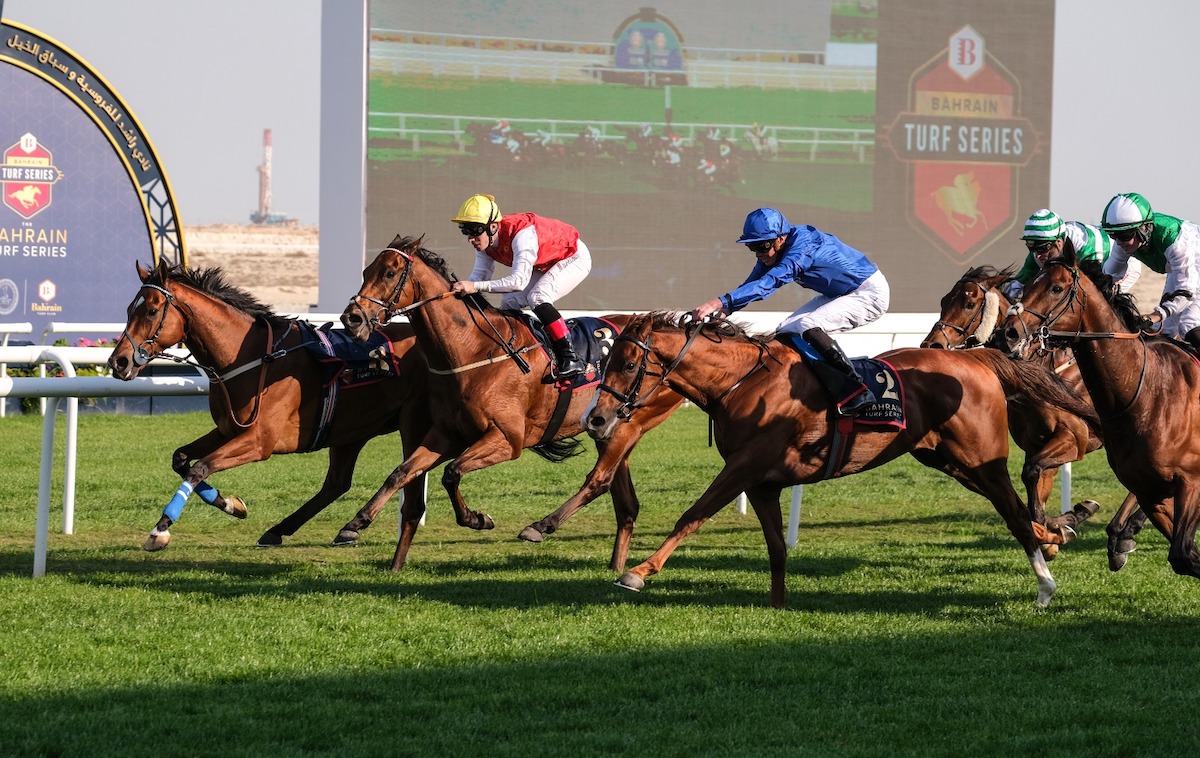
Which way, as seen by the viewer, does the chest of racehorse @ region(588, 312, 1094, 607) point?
to the viewer's left

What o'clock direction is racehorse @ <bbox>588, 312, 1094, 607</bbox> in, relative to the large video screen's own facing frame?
The racehorse is roughly at 12 o'clock from the large video screen.

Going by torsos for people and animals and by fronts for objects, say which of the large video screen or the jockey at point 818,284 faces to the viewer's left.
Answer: the jockey

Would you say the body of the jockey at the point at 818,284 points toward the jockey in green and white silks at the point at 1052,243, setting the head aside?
no

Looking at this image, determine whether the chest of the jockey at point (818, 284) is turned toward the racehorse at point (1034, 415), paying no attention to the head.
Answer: no

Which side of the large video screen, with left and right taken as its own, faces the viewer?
front

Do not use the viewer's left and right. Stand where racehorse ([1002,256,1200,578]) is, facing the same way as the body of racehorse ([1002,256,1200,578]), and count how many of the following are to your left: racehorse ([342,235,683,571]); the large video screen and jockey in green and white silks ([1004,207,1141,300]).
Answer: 0

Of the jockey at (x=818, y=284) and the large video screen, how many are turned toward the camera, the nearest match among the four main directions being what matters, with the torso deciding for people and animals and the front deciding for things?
1

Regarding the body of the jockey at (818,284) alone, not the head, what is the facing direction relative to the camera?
to the viewer's left

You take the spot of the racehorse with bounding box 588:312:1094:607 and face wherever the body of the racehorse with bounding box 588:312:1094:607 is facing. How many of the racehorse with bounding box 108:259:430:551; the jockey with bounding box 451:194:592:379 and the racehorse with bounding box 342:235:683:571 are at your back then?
0

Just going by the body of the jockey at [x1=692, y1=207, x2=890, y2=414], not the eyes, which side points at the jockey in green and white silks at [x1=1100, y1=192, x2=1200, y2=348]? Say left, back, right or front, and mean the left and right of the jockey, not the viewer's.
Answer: back

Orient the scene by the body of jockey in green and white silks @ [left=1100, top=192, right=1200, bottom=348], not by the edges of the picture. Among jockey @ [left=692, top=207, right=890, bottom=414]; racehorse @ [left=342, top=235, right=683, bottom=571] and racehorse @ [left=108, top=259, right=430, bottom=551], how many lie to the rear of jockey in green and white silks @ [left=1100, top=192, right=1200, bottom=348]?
0

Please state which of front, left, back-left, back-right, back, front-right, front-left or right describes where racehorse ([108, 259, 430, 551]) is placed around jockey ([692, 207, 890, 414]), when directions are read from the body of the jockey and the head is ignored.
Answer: front
